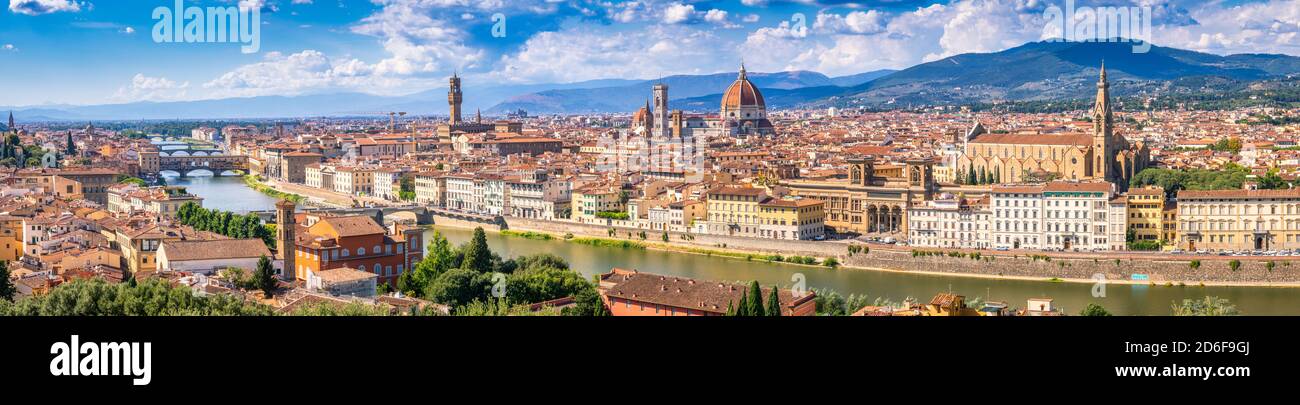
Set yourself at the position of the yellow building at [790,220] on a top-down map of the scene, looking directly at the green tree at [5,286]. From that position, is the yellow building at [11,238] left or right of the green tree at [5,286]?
right

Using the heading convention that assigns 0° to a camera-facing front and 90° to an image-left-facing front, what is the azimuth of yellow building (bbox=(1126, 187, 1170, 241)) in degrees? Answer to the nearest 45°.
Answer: approximately 0°

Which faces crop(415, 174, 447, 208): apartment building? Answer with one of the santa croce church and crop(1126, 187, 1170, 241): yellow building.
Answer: the santa croce church

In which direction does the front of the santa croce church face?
to the viewer's left

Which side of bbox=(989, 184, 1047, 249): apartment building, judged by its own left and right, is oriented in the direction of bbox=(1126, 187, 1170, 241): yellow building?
left

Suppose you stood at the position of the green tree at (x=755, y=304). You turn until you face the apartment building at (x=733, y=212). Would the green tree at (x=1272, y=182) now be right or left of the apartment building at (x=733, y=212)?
right

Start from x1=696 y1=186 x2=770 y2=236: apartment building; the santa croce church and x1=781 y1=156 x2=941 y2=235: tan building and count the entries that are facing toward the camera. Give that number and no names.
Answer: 2

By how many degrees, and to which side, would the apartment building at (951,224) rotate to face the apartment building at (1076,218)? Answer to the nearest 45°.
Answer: approximately 45° to its left

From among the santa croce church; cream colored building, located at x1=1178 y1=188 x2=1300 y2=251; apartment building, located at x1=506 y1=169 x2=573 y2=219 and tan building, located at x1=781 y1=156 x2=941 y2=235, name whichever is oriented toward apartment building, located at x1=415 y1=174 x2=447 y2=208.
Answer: the santa croce church

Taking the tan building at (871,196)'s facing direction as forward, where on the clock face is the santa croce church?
The santa croce church is roughly at 7 o'clock from the tan building.

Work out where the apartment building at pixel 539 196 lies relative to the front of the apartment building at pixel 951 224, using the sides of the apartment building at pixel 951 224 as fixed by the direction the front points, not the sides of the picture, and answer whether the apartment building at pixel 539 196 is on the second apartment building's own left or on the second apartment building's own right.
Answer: on the second apartment building's own right

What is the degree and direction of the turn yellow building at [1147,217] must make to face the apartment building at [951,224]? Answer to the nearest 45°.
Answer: approximately 90° to its right

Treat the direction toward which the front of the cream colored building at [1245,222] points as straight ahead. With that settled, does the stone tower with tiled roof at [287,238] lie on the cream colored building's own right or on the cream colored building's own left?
on the cream colored building's own right

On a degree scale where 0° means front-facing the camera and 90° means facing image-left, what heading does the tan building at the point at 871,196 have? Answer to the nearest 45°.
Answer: approximately 0°

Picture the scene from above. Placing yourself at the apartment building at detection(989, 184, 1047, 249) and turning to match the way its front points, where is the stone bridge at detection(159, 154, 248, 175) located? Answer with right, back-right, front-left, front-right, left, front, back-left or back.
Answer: back-right

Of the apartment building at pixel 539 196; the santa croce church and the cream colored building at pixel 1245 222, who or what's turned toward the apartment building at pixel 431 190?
the santa croce church

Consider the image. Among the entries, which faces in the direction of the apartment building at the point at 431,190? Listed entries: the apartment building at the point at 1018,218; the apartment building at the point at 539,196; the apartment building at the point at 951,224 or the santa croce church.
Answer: the santa croce church
